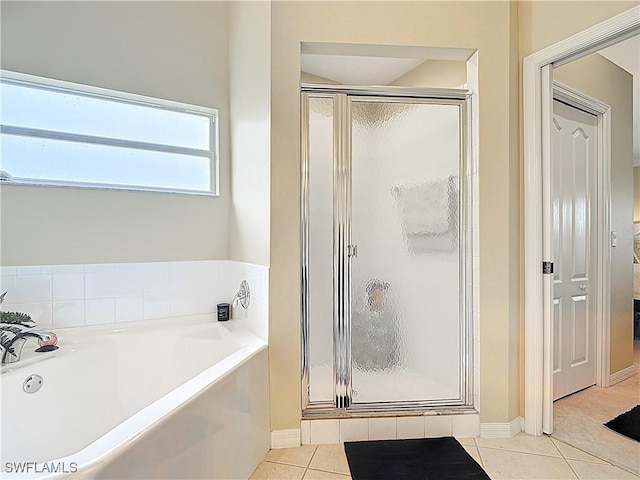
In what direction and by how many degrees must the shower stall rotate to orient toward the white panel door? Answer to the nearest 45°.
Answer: approximately 135° to its left

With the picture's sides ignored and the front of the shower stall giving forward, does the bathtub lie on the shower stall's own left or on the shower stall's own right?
on the shower stall's own right

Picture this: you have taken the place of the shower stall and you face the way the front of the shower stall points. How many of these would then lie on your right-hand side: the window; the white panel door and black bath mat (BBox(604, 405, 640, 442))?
1

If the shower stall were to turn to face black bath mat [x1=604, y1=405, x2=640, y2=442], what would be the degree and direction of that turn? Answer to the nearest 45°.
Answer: approximately 90° to its left

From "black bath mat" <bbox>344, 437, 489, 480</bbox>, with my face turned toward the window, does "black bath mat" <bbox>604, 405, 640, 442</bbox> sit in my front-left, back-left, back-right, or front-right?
back-right

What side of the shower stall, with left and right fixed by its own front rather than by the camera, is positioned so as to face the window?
right

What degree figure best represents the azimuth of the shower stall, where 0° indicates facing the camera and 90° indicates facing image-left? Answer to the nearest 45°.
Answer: approximately 0°

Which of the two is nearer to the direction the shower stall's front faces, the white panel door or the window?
the window

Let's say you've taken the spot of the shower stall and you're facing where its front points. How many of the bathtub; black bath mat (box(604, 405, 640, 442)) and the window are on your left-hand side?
1
